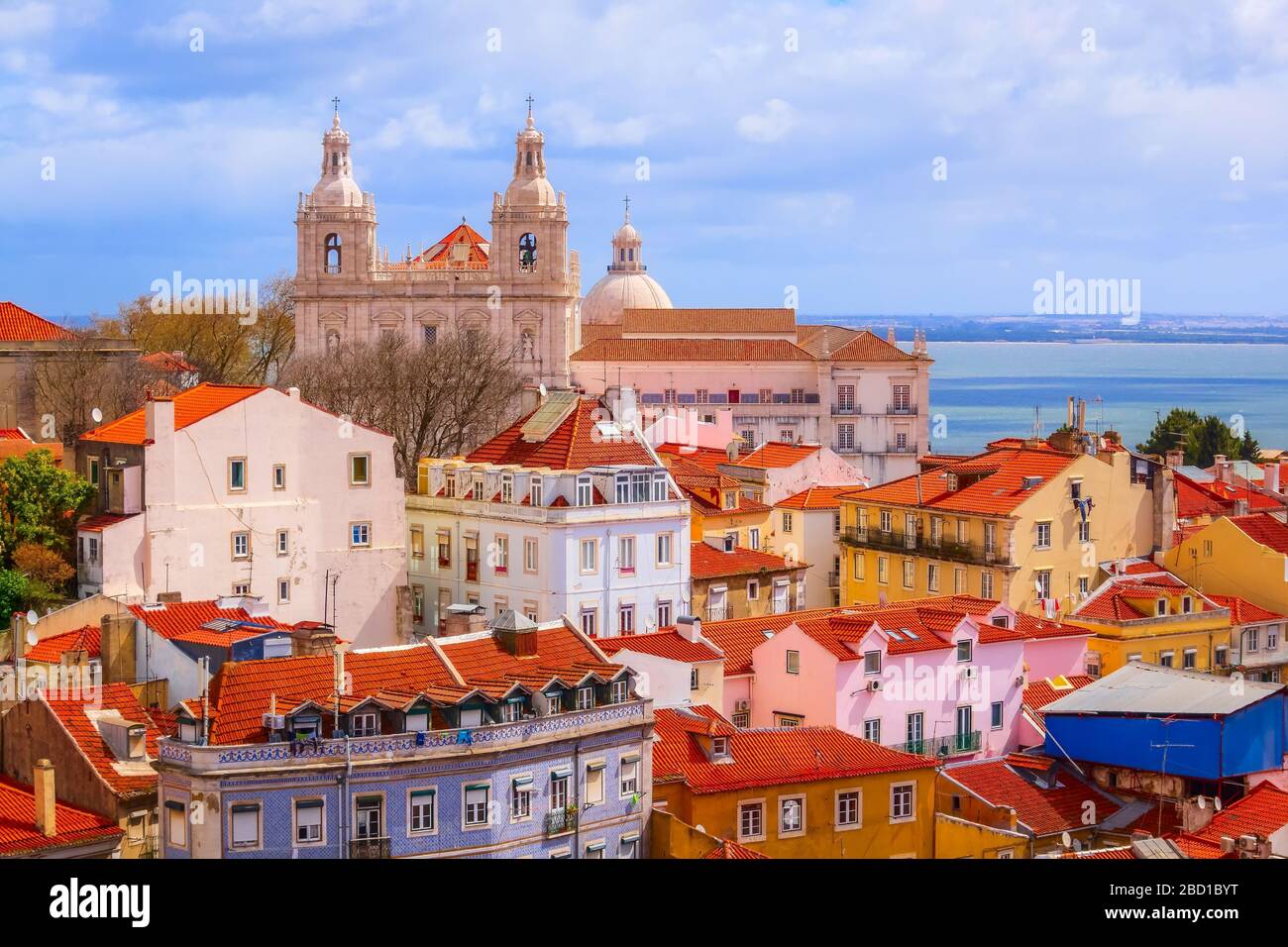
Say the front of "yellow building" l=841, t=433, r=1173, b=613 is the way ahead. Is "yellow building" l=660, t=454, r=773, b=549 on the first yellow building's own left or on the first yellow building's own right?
on the first yellow building's own right

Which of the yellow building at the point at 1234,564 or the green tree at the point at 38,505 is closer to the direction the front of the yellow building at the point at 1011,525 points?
the green tree

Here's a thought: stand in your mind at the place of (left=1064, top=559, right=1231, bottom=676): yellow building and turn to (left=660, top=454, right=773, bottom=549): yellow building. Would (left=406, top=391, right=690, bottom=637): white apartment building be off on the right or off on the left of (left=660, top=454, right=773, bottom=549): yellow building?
left

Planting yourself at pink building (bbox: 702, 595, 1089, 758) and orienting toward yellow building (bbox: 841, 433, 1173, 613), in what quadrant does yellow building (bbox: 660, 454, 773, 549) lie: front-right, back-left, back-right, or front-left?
front-left

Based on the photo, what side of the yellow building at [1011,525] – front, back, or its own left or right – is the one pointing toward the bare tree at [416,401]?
right

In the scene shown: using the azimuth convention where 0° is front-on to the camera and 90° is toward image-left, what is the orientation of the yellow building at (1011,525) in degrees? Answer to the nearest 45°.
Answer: approximately 45°

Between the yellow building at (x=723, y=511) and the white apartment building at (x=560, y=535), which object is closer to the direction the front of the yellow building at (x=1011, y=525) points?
the white apartment building

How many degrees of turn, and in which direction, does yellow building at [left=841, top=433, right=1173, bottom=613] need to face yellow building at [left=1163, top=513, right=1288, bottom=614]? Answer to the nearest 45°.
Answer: approximately 135° to its left

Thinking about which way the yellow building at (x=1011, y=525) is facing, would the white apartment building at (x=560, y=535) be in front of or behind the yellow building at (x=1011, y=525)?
in front

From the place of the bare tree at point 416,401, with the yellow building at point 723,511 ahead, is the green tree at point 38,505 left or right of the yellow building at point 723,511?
right

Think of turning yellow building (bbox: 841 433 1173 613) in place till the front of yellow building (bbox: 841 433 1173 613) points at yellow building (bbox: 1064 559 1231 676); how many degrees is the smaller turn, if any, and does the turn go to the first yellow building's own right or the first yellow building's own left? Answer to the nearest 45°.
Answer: approximately 90° to the first yellow building's own left
